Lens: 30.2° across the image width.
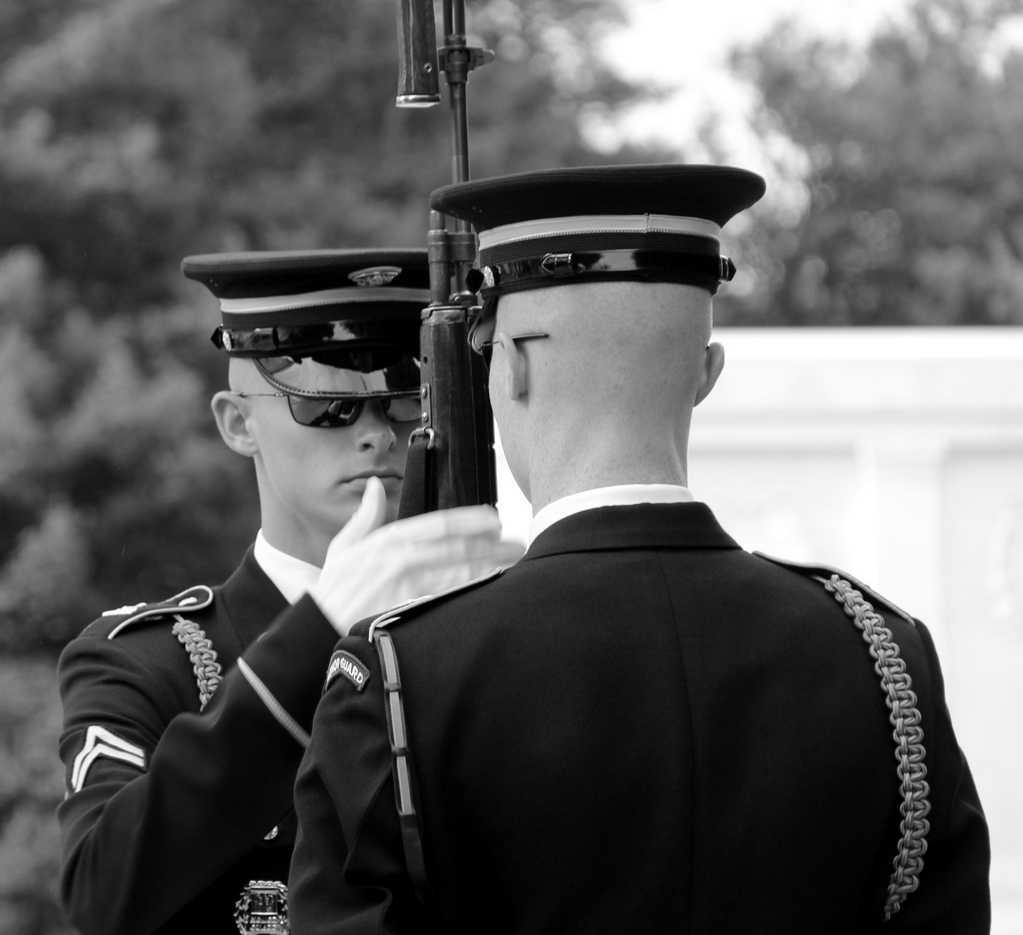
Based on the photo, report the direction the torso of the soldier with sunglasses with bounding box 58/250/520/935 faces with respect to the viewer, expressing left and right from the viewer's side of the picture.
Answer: facing the viewer and to the right of the viewer

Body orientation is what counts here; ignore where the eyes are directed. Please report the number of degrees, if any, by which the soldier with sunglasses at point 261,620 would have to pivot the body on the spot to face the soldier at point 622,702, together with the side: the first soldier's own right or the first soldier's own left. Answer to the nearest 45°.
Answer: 0° — they already face them

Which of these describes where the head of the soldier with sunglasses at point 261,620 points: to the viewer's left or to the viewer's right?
to the viewer's right
